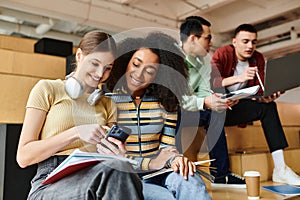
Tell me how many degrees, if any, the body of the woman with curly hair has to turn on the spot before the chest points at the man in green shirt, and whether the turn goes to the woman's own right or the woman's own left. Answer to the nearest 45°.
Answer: approximately 135° to the woman's own left

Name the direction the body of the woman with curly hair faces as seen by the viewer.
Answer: toward the camera

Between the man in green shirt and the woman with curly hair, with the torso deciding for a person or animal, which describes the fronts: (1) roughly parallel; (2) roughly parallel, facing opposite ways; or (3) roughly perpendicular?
roughly perpendicular

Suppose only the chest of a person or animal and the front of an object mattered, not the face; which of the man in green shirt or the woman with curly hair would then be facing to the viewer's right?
the man in green shirt

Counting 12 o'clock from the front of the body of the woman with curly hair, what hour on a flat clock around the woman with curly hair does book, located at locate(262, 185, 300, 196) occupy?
The book is roughly at 8 o'clock from the woman with curly hair.

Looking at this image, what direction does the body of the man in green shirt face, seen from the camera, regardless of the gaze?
to the viewer's right

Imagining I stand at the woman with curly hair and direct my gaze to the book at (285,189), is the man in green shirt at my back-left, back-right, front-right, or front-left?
front-left

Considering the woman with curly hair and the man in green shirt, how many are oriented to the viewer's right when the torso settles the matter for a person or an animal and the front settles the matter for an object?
1

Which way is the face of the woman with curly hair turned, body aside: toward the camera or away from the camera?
toward the camera
